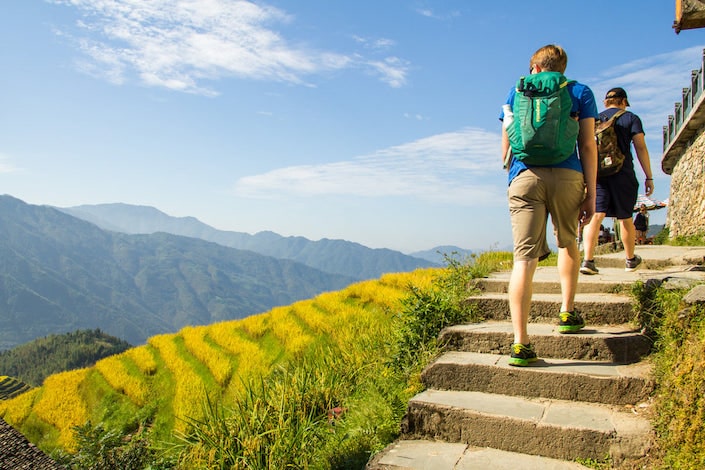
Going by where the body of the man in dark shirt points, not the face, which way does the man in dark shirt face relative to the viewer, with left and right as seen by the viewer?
facing away from the viewer and to the right of the viewer

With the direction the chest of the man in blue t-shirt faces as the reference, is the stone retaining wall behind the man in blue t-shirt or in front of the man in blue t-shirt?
in front

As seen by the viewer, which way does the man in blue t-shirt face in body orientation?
away from the camera

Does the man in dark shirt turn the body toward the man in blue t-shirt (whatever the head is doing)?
no

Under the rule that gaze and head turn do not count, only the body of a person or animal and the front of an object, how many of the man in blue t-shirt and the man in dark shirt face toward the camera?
0

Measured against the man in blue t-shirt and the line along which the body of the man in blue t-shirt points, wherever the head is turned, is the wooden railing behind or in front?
in front
